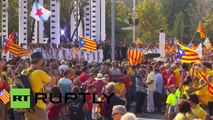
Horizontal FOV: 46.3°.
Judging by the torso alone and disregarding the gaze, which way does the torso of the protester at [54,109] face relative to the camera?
away from the camera

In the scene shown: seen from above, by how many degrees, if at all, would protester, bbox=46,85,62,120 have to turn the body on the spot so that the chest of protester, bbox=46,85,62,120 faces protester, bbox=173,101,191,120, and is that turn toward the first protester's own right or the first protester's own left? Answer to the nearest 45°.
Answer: approximately 135° to the first protester's own right

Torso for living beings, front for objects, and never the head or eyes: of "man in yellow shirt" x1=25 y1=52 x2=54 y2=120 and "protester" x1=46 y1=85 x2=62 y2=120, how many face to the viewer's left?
0

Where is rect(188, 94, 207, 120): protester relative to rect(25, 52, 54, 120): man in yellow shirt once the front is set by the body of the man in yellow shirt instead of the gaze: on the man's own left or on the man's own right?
on the man's own right
